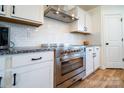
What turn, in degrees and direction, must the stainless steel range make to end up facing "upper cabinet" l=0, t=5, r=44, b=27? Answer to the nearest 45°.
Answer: approximately 90° to its right

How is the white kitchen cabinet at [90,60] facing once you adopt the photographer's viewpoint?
facing the viewer and to the right of the viewer

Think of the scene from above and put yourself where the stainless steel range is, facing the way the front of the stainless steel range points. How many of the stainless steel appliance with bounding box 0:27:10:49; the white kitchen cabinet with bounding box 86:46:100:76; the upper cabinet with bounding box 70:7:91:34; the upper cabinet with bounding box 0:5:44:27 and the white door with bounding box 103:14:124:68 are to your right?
2

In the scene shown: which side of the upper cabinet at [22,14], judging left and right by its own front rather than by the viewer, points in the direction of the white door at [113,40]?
left

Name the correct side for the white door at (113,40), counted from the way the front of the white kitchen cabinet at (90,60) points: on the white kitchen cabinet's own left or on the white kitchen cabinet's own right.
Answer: on the white kitchen cabinet's own left
